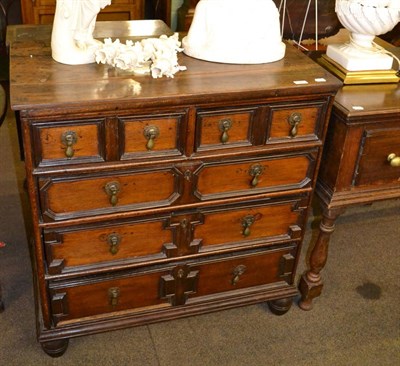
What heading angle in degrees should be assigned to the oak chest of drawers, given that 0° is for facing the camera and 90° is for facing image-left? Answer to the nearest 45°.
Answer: approximately 0°

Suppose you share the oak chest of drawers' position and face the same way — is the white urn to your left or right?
on your left

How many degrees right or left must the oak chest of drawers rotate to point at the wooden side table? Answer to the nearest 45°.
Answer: approximately 90° to its left
